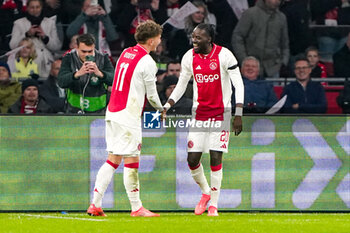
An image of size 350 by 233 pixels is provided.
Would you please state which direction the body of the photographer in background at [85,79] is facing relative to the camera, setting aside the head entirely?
toward the camera

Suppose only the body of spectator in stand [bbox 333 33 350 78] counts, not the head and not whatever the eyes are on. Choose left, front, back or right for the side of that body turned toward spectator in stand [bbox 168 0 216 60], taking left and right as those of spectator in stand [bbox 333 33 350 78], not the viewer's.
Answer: right

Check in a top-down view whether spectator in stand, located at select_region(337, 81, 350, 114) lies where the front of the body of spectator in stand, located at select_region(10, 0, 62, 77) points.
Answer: no

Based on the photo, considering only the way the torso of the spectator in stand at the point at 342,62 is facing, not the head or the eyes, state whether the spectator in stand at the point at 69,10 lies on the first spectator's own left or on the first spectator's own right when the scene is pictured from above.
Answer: on the first spectator's own right

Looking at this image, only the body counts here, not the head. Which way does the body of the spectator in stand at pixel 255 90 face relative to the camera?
toward the camera

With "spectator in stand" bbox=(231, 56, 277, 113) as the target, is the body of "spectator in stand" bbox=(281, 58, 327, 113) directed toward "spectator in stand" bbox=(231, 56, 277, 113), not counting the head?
no

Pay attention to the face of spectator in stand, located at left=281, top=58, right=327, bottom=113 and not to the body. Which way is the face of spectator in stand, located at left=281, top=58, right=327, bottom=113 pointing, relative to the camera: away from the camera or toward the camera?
toward the camera

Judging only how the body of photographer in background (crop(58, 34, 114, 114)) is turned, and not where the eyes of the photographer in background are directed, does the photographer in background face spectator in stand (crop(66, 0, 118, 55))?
no

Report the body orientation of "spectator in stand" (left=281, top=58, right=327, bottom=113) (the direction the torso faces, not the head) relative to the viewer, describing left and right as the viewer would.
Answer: facing the viewer

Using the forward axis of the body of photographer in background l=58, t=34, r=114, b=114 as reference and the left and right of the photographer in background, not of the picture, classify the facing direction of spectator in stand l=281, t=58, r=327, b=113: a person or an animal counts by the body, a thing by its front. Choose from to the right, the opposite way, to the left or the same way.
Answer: the same way

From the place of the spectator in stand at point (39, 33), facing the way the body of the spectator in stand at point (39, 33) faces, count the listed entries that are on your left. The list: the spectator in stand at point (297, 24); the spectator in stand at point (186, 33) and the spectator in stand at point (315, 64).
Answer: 3

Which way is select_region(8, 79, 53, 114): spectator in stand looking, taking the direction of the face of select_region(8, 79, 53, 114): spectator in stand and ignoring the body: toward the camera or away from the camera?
toward the camera

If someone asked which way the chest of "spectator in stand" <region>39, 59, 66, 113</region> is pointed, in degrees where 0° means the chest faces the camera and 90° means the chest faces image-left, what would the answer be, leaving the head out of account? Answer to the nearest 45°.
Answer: approximately 315°
